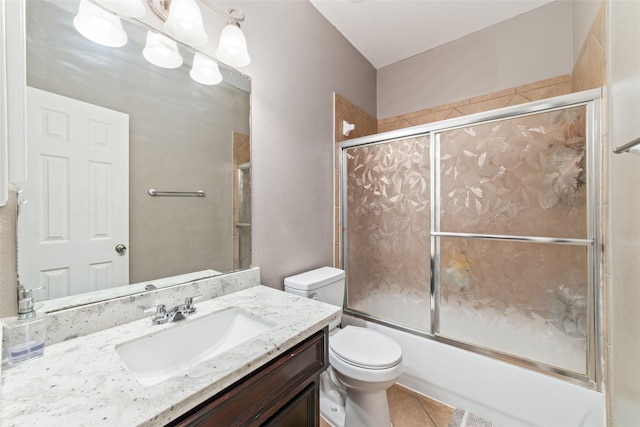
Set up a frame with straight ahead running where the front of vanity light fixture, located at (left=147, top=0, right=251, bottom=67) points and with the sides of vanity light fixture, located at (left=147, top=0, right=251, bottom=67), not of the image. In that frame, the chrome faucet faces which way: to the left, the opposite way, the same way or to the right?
the same way

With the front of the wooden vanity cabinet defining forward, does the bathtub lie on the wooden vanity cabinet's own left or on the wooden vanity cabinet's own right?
on the wooden vanity cabinet's own left

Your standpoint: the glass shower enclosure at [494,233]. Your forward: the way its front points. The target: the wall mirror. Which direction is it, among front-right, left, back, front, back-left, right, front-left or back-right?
front

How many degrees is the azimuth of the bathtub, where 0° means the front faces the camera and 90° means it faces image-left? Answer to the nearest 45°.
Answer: approximately 45°

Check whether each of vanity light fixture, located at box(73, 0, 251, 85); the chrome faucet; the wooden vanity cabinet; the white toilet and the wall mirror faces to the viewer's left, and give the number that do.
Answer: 0

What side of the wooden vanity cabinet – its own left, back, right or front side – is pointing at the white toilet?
left

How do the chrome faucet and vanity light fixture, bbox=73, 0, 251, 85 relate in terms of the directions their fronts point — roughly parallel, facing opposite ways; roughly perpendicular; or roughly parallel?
roughly parallel

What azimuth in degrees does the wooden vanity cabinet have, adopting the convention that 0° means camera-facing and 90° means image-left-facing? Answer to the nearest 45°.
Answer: approximately 315°

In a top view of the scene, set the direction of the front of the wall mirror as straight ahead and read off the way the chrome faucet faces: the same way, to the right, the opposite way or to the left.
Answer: the same way

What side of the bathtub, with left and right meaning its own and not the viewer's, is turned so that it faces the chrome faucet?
front

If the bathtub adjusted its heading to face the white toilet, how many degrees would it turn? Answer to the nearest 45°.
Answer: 0° — it already faces it

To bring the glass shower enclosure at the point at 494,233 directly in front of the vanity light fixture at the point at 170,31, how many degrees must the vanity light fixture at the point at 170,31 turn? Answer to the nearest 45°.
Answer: approximately 45° to its left

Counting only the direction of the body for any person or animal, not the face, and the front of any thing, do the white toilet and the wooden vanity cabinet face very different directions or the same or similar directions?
same or similar directions

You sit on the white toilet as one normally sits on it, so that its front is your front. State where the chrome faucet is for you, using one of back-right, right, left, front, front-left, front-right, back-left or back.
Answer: right

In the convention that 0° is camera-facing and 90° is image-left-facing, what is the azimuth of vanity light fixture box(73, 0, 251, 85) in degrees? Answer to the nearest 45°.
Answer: approximately 315°
